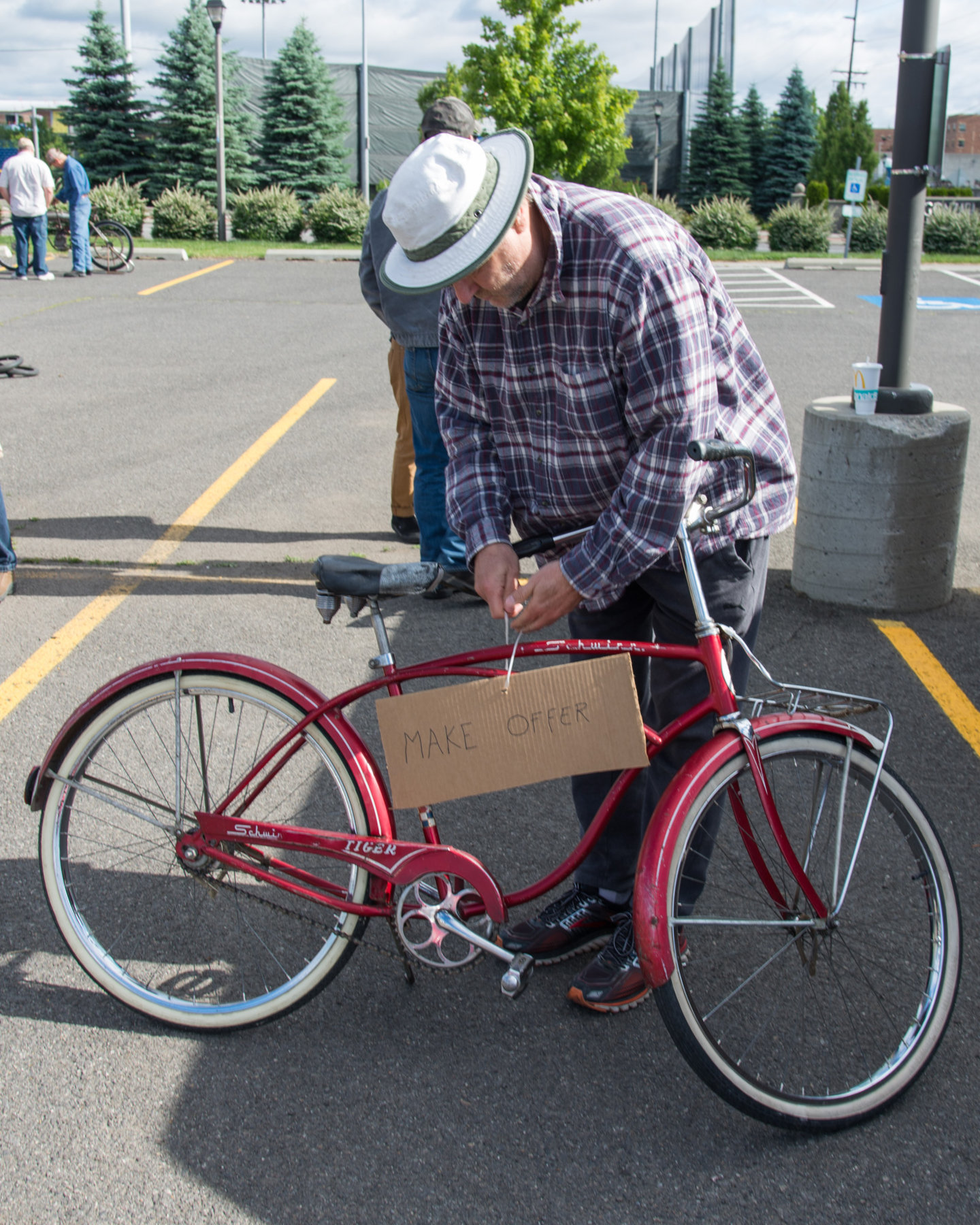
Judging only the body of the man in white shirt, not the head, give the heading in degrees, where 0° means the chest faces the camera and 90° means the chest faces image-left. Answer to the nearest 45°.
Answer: approximately 180°

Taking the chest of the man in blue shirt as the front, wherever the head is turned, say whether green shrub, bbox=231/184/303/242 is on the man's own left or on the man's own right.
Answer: on the man's own right

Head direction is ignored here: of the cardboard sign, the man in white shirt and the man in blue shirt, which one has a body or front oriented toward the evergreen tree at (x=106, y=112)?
the man in white shirt

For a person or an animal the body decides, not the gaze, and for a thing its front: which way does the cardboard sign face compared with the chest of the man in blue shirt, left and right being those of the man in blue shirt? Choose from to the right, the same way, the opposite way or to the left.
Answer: to the left

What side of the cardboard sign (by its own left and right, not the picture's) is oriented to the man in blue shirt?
back

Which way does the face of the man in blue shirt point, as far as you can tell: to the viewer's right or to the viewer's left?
to the viewer's left

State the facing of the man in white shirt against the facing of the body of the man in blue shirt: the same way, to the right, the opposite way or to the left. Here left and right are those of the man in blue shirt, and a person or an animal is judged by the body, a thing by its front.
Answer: to the right

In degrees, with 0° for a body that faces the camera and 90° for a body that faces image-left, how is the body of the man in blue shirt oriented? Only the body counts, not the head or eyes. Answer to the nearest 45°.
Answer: approximately 90°

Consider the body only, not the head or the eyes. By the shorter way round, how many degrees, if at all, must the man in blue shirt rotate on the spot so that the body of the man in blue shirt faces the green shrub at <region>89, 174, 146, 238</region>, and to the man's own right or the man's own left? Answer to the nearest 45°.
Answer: approximately 90° to the man's own right

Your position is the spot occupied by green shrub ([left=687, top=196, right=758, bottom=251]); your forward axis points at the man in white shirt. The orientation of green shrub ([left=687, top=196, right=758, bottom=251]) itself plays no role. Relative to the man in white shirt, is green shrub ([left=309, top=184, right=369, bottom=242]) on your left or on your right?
right

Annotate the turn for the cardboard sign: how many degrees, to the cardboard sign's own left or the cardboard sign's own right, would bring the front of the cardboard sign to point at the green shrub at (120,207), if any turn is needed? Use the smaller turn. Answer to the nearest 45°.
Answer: approximately 180°
